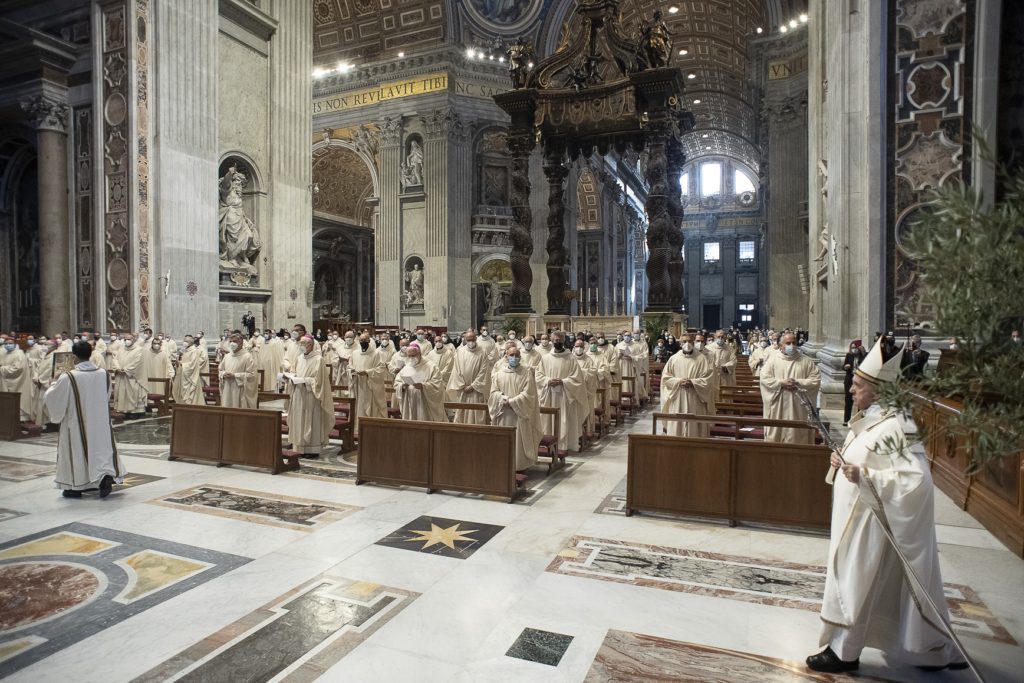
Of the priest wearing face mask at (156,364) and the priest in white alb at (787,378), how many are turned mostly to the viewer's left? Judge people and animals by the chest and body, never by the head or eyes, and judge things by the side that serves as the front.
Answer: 0

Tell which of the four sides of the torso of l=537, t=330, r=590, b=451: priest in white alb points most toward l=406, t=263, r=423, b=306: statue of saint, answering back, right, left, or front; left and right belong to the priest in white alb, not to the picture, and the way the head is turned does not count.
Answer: back

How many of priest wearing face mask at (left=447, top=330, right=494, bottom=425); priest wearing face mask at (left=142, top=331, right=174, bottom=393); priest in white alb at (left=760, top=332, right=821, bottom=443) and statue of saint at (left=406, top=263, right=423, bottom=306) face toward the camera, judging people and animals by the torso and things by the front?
4

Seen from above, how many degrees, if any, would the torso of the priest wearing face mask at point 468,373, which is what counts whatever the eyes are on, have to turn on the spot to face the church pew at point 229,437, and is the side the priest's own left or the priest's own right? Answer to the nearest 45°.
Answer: approximately 45° to the priest's own right

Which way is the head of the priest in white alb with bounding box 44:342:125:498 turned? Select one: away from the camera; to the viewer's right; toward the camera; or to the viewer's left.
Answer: away from the camera

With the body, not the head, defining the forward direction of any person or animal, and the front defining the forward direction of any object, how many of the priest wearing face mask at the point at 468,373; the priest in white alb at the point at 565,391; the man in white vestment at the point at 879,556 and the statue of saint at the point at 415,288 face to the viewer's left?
1

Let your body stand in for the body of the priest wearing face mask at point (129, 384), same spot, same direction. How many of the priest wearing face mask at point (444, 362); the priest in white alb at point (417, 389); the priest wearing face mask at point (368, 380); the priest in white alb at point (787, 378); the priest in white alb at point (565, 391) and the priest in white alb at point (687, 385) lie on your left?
6

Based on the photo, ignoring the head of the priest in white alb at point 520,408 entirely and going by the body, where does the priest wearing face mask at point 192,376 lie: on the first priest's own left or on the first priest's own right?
on the first priest's own right

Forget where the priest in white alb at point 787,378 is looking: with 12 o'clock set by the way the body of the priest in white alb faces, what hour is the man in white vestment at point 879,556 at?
The man in white vestment is roughly at 12 o'clock from the priest in white alb.

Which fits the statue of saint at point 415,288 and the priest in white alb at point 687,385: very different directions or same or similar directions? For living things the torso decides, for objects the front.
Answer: same or similar directions

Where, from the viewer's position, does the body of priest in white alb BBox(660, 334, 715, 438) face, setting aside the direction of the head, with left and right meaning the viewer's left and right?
facing the viewer

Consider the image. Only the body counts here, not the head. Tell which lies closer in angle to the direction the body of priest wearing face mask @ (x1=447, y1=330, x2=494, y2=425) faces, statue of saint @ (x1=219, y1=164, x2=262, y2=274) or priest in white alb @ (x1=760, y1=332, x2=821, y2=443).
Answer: the priest in white alb

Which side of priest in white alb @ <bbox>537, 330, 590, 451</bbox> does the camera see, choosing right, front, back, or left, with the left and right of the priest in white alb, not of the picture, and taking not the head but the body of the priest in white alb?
front

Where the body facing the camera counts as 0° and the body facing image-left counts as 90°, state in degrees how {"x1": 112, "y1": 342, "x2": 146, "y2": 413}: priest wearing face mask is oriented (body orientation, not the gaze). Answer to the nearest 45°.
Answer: approximately 45°

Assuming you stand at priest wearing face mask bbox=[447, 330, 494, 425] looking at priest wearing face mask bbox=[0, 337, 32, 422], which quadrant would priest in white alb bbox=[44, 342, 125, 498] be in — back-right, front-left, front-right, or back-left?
front-left

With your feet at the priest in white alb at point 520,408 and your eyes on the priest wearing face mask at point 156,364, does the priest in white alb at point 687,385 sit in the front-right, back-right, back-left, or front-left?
back-right

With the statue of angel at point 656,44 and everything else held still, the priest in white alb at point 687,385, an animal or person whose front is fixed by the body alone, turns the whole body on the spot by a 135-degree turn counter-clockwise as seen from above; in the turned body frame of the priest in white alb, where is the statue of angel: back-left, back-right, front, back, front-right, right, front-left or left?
front-left
